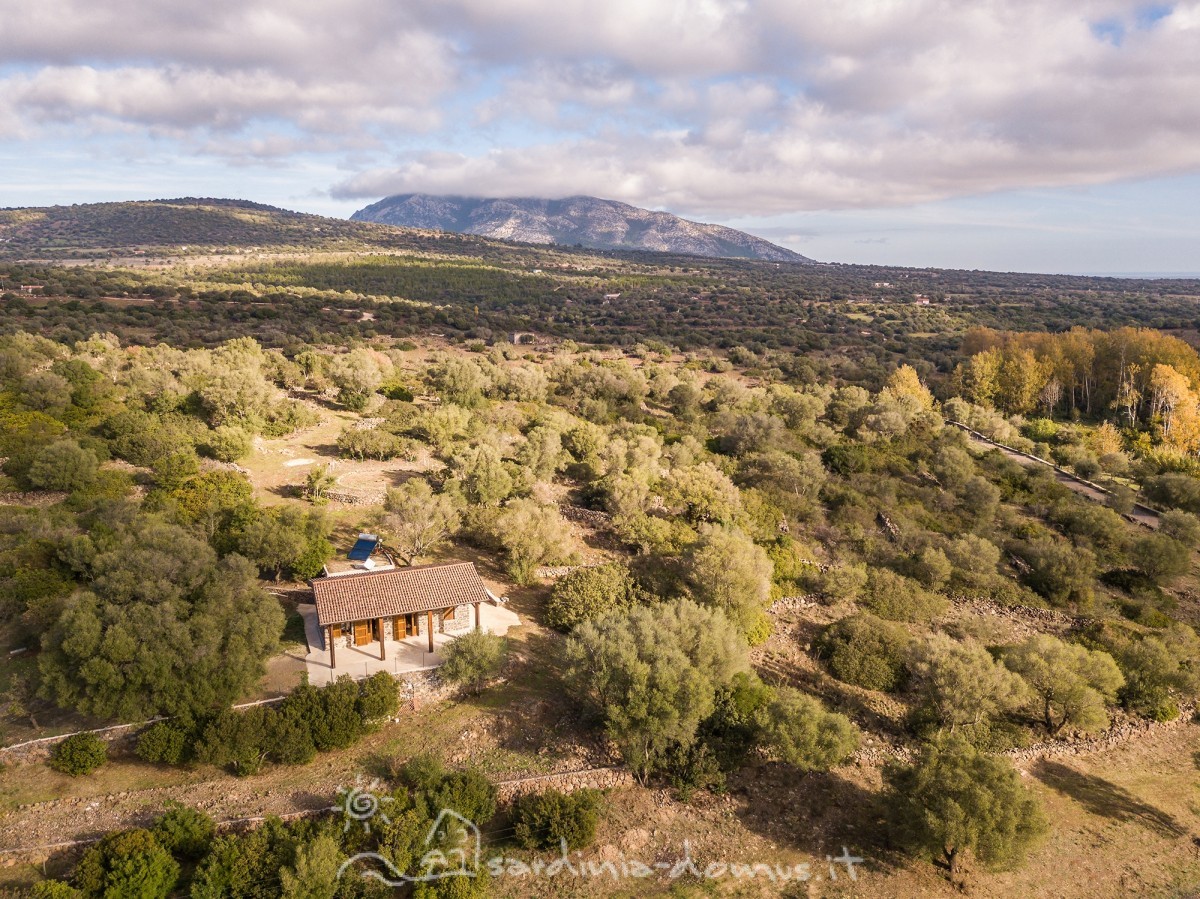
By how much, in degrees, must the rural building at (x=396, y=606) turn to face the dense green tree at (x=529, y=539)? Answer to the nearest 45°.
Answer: approximately 135° to its left

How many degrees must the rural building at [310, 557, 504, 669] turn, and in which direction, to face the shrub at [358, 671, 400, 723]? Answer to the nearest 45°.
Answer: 0° — it already faces it

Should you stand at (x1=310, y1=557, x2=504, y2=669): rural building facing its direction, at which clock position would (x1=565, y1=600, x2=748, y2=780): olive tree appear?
The olive tree is roughly at 10 o'clock from the rural building.

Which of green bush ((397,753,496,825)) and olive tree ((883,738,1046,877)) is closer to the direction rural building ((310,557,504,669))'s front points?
the green bush

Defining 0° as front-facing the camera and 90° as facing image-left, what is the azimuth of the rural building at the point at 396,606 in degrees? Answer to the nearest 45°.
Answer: approximately 0°

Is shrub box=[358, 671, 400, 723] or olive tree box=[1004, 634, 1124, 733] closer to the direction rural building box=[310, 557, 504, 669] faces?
the shrub

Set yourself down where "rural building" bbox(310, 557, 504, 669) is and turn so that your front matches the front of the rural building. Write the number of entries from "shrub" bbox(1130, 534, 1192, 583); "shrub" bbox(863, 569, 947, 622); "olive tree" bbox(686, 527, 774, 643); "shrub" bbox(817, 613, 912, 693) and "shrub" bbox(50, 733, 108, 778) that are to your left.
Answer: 4

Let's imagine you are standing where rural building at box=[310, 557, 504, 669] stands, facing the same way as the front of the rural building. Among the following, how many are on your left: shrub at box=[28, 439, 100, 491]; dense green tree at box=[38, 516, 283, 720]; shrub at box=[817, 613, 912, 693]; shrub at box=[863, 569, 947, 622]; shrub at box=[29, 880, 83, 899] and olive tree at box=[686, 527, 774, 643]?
3

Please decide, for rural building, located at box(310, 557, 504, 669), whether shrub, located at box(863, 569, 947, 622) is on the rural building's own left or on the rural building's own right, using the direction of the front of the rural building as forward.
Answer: on the rural building's own left

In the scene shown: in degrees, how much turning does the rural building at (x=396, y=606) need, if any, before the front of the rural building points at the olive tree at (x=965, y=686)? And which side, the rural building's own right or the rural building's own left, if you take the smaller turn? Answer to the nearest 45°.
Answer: approximately 90° to the rural building's own left

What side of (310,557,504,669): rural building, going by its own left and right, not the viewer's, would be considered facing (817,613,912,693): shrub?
left

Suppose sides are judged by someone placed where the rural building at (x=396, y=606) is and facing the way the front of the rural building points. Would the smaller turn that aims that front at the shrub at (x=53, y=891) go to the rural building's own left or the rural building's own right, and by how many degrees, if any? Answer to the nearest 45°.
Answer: approximately 45° to the rural building's own right

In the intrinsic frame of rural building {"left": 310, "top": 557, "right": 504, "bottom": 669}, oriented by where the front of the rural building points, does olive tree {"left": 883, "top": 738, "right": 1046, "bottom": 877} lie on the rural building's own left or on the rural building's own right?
on the rural building's own left
